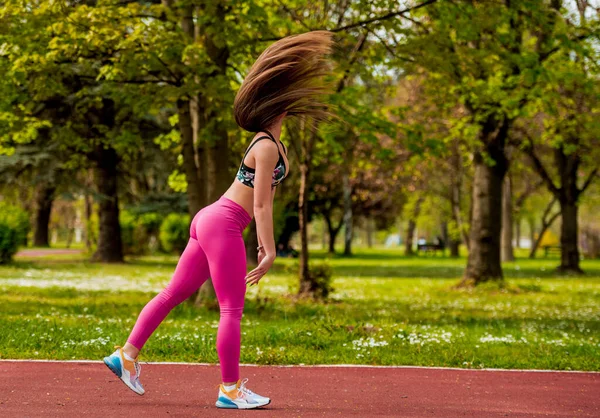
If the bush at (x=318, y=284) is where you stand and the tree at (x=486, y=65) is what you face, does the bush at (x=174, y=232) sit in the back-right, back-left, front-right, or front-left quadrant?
front-left

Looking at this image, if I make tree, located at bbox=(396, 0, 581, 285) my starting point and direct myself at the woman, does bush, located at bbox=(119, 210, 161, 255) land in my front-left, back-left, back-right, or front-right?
back-right

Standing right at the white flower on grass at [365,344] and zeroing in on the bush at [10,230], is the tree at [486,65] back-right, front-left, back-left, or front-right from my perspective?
front-right

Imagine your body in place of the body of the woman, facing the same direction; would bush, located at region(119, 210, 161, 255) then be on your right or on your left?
on your left

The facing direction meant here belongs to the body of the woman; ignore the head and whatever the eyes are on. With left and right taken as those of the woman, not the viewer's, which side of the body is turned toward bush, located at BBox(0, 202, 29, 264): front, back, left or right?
left

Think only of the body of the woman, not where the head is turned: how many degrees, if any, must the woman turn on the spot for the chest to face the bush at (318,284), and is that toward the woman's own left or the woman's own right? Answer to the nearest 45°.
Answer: approximately 90° to the woman's own left

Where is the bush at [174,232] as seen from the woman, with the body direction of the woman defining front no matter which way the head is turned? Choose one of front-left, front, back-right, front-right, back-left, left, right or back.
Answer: left

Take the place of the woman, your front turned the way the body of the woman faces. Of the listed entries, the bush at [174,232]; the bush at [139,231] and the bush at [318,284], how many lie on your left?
3
